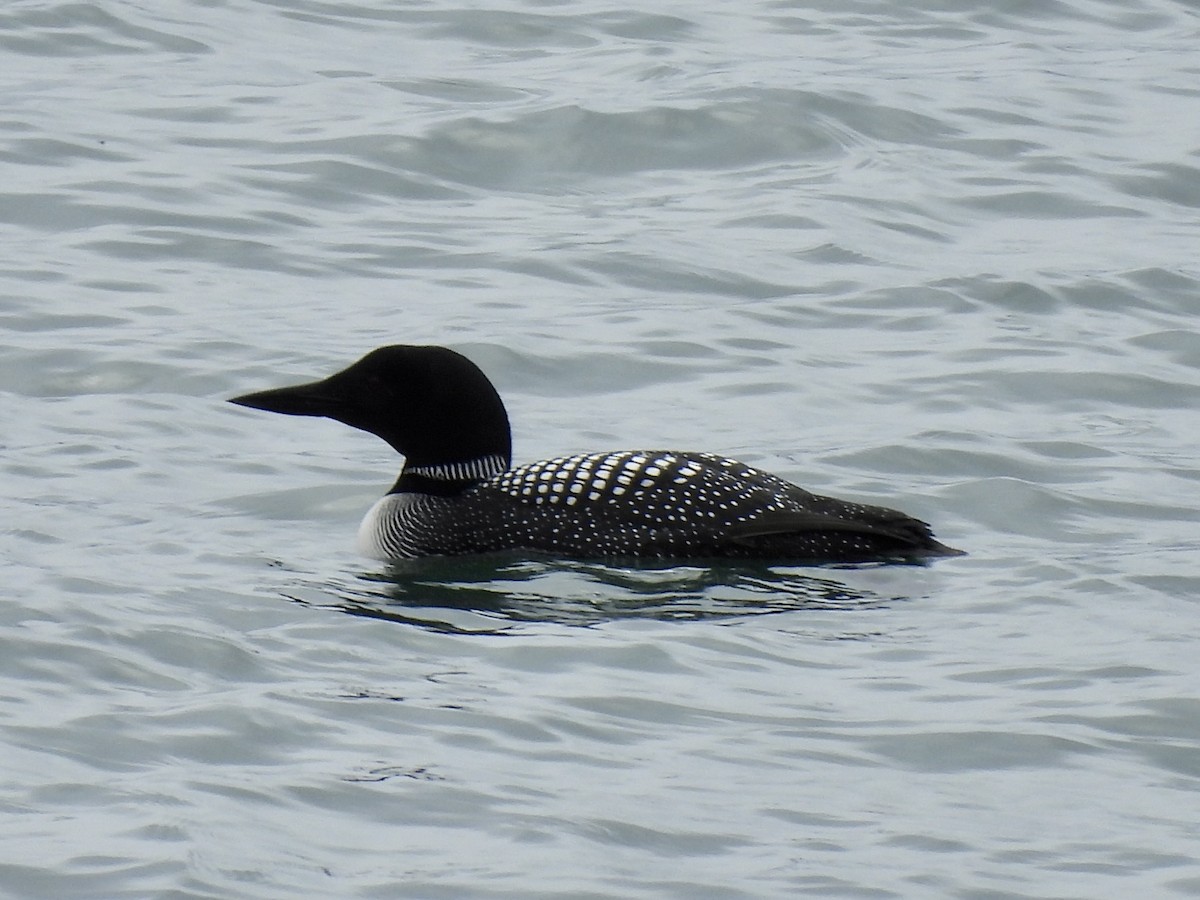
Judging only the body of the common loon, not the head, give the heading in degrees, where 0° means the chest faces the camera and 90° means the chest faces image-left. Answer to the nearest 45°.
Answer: approximately 90°
